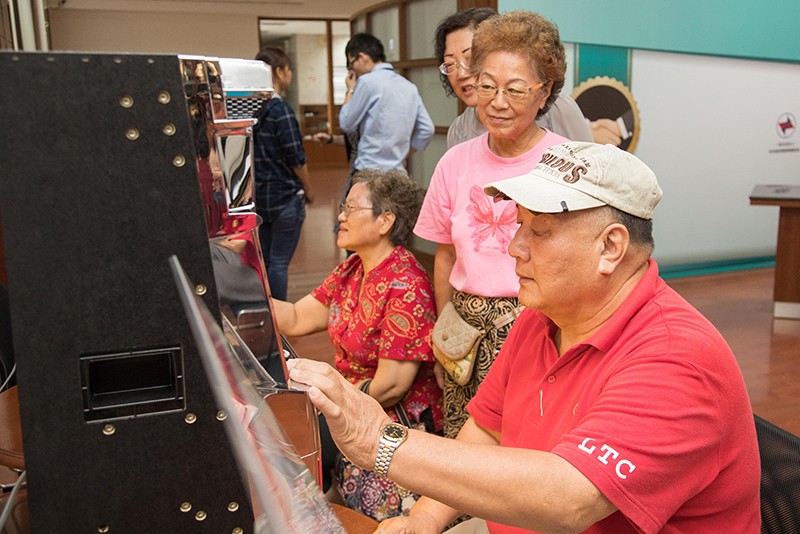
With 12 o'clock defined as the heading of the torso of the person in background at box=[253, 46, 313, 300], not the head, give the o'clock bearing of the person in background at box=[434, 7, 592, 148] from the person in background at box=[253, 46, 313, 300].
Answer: the person in background at box=[434, 7, 592, 148] is roughly at 4 o'clock from the person in background at box=[253, 46, 313, 300].

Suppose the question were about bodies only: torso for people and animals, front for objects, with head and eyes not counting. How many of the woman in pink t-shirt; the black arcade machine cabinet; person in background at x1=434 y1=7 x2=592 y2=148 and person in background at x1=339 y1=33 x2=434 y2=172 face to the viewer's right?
1

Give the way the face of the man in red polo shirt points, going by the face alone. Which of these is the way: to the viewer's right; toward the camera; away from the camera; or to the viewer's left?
to the viewer's left

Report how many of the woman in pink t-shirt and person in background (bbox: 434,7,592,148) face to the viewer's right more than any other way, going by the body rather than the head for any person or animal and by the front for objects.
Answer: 0

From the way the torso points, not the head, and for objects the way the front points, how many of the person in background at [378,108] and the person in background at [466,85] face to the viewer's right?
0

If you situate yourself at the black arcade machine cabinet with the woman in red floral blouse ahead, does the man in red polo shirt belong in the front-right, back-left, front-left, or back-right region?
front-right

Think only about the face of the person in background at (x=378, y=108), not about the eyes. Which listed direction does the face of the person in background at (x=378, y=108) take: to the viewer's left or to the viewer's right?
to the viewer's left

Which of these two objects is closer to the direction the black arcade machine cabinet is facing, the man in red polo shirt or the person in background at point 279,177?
the man in red polo shirt

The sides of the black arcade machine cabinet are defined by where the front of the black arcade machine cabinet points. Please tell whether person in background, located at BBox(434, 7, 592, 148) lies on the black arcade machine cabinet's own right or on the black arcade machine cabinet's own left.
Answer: on the black arcade machine cabinet's own left

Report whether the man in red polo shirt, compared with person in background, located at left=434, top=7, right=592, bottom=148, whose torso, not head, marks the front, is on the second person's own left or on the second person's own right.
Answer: on the second person's own left

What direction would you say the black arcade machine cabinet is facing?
to the viewer's right

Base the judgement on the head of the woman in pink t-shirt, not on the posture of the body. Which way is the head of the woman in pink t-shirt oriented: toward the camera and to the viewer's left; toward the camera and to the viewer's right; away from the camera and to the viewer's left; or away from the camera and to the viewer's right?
toward the camera and to the viewer's left

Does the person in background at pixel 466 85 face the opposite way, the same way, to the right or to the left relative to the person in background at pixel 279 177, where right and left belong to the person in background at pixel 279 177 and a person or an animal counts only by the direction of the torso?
the opposite way

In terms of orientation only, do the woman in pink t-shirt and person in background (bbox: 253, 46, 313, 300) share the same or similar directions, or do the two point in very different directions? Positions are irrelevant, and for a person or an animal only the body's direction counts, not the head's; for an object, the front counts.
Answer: very different directions

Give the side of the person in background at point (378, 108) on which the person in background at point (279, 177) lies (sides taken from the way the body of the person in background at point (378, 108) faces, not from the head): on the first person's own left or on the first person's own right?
on the first person's own left

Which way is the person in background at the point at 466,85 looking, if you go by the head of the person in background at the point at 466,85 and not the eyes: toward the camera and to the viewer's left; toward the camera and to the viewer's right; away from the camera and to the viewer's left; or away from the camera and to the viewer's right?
toward the camera and to the viewer's left
